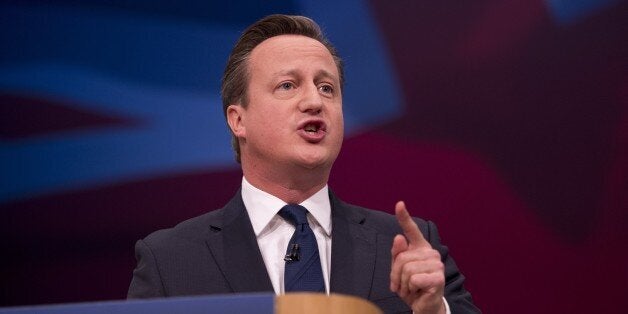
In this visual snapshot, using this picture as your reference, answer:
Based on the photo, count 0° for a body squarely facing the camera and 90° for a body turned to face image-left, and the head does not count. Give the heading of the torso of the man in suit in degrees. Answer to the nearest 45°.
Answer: approximately 0°
